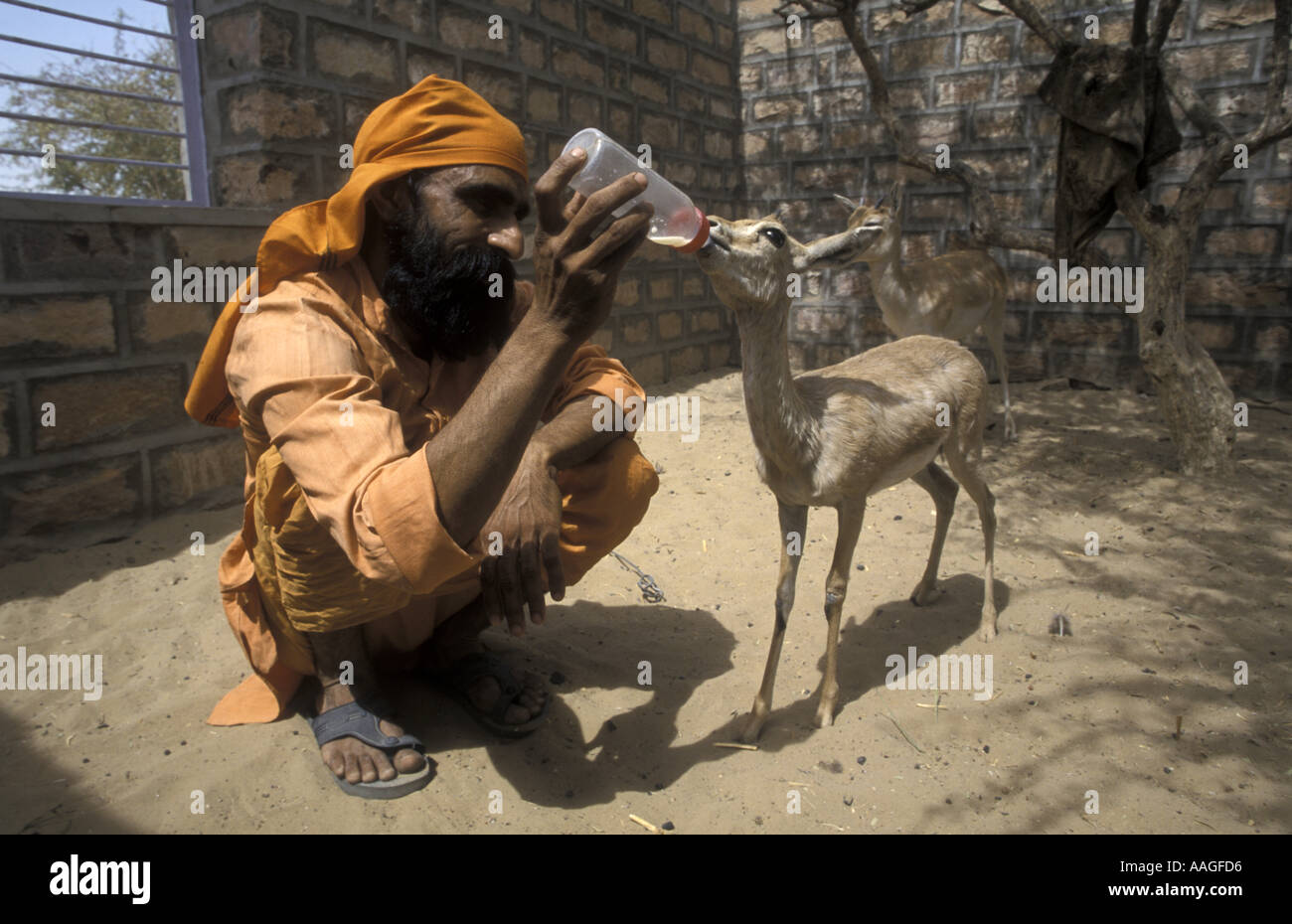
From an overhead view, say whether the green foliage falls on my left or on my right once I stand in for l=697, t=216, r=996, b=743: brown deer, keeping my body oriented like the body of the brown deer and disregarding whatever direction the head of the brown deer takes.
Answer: on my right

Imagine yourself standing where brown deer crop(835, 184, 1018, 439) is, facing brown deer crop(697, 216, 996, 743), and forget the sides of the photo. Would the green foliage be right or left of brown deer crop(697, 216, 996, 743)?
right

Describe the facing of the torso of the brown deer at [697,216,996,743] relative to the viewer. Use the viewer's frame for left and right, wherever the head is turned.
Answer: facing the viewer and to the left of the viewer

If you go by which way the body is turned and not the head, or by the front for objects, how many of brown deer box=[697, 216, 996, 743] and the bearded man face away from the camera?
0

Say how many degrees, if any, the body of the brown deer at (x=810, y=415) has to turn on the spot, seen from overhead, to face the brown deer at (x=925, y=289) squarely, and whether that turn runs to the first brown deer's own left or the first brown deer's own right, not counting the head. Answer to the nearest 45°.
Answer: approximately 135° to the first brown deer's own right

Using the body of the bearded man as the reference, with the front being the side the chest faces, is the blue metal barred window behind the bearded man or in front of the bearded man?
behind

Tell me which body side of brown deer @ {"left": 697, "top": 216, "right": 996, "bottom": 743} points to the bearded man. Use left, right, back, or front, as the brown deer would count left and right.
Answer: front
